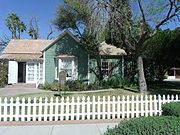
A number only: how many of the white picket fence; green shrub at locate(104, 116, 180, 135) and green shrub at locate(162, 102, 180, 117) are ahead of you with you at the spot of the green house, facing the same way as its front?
3

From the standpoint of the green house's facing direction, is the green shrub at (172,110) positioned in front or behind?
in front

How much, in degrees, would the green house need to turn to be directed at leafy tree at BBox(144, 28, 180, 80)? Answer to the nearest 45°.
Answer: approximately 90° to its left

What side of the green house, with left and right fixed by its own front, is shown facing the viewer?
front

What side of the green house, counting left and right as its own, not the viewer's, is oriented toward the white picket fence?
front

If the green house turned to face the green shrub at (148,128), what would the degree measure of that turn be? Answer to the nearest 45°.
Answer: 0° — it already faces it
